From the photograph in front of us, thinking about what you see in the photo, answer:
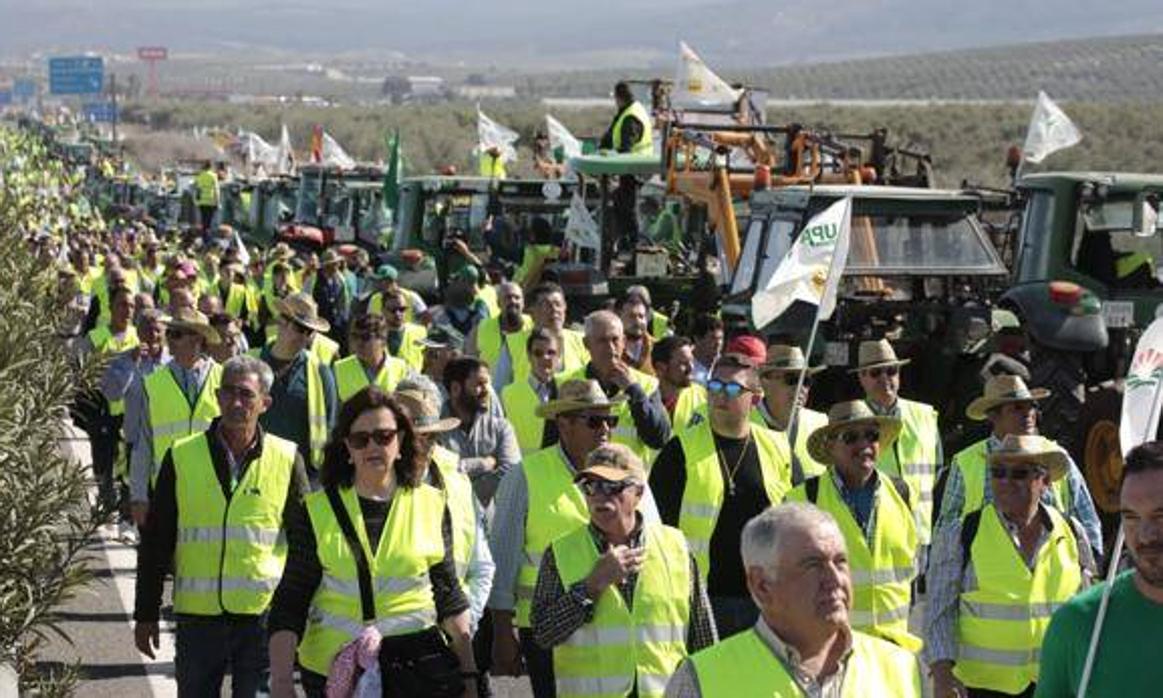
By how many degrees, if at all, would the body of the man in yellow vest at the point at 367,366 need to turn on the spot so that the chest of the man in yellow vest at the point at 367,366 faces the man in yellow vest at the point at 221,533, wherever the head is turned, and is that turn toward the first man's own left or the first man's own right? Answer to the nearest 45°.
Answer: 0° — they already face them

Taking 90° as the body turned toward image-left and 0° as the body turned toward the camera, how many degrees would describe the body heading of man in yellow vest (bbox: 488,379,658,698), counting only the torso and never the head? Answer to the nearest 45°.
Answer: approximately 315°

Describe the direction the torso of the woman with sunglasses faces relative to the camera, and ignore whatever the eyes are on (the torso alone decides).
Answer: toward the camera

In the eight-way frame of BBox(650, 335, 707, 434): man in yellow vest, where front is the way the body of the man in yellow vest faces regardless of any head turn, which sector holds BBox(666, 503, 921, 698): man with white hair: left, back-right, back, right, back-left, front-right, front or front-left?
front-right

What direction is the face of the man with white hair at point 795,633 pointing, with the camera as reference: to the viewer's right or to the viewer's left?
to the viewer's right

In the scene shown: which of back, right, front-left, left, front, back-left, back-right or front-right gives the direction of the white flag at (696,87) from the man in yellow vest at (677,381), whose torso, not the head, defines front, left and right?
back-left

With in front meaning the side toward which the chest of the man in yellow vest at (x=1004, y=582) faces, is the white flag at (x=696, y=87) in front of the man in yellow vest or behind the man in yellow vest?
behind

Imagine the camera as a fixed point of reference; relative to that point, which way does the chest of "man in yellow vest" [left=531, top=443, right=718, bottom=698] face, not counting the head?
toward the camera

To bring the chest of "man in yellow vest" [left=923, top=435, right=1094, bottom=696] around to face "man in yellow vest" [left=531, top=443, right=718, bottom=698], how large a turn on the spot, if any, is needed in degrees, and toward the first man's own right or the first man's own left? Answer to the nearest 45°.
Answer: approximately 45° to the first man's own right

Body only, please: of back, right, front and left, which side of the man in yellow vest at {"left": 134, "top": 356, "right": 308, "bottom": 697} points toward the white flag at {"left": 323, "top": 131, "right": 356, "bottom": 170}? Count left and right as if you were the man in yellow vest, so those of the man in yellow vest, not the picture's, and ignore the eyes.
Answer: back

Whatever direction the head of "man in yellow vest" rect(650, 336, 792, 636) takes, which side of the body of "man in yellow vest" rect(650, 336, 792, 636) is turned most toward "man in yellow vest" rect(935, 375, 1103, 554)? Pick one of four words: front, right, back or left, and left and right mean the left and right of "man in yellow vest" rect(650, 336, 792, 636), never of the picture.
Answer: left

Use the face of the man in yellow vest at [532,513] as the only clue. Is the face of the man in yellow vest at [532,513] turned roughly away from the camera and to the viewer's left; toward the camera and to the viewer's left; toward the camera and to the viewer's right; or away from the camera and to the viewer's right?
toward the camera and to the viewer's right
